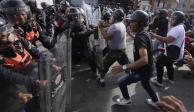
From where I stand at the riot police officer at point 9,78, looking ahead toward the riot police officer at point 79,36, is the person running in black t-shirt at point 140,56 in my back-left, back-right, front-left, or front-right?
front-right

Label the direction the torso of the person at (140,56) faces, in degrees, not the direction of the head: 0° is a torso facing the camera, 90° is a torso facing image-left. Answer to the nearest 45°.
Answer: approximately 90°

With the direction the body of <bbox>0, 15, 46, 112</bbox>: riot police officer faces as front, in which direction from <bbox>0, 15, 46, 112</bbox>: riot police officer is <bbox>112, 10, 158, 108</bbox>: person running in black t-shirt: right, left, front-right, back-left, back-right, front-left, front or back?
front-left

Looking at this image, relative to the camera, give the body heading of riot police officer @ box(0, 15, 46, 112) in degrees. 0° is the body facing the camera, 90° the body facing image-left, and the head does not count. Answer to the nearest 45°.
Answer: approximately 270°

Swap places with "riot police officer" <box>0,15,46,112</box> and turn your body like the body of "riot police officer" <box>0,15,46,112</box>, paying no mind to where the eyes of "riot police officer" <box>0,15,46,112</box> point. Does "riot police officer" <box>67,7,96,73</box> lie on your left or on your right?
on your left
